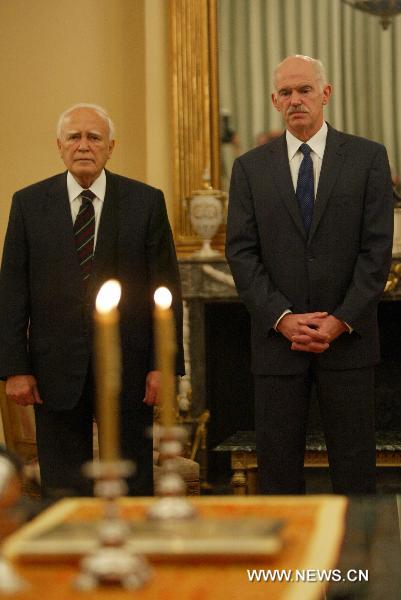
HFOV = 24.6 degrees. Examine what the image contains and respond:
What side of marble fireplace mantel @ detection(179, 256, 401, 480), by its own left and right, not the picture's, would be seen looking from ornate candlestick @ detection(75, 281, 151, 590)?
front

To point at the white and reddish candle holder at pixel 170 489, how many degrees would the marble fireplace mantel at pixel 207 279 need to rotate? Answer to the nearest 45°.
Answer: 0° — it already faces it

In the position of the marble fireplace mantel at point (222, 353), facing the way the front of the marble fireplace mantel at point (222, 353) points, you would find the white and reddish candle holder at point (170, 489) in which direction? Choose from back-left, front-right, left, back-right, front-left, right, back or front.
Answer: front

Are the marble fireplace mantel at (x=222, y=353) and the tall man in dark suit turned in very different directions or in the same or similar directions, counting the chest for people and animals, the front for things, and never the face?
same or similar directions

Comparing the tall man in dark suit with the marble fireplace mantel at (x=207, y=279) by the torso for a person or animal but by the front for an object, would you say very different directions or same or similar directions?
same or similar directions

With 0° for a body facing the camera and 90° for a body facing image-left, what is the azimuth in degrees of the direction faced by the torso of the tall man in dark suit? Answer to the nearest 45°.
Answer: approximately 0°

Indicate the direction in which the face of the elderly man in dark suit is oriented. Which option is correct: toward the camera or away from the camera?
toward the camera

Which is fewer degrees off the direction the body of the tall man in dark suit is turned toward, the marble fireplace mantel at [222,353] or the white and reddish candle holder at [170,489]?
the white and reddish candle holder

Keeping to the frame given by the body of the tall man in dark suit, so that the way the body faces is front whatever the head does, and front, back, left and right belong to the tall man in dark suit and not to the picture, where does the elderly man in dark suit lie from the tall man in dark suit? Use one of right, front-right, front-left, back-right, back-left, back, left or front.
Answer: right

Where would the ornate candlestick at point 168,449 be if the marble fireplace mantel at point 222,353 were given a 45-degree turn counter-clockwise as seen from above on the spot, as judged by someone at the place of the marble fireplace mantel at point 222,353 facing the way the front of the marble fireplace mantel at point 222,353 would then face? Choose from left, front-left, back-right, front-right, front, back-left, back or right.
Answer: front-right

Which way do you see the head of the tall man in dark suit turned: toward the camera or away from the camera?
toward the camera

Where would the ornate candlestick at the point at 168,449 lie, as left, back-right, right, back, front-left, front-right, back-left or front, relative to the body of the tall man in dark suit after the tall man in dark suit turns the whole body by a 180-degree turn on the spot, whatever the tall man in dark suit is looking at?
back

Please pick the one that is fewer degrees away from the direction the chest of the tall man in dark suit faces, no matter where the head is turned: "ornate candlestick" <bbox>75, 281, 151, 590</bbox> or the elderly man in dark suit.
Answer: the ornate candlestick

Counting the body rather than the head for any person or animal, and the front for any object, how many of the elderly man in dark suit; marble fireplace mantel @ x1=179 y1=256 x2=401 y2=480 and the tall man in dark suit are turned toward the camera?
3

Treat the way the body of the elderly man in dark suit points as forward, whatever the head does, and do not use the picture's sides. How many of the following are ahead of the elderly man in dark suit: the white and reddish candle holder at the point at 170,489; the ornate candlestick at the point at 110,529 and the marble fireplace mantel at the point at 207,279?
2

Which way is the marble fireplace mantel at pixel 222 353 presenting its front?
toward the camera

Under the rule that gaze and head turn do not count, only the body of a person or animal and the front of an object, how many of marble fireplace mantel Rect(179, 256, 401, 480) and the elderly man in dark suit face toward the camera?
2

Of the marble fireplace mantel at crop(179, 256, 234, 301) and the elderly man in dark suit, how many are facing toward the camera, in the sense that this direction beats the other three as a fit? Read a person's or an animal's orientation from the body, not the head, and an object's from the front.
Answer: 2

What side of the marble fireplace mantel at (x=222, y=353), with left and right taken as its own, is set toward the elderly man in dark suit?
front
